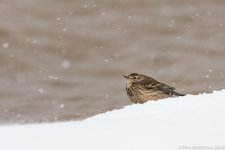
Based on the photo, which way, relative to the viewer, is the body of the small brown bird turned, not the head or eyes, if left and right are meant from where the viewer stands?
facing to the left of the viewer
